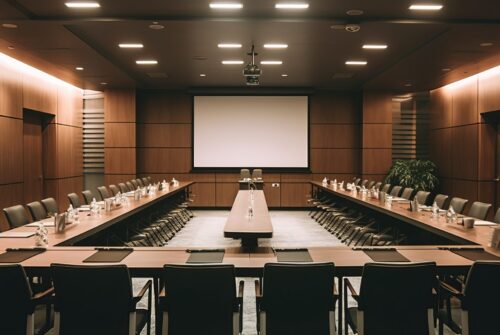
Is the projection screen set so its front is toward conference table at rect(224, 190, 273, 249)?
yes

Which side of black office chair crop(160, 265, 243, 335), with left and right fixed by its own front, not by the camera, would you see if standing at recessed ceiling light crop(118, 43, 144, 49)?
front

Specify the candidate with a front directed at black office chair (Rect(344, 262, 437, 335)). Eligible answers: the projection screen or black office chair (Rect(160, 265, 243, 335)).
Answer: the projection screen

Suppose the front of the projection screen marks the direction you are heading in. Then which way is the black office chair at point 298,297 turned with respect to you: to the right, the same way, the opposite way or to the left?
the opposite way

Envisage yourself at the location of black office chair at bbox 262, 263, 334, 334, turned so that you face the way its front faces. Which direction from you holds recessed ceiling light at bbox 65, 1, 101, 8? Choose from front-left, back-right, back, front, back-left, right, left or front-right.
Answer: front-left

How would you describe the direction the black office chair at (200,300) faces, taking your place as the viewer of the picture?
facing away from the viewer

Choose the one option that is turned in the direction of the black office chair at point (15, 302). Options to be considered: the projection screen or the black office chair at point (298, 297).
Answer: the projection screen

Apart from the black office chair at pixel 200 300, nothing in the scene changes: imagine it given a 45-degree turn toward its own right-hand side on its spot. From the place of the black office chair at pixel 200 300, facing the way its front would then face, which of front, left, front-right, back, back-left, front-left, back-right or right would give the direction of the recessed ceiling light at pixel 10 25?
left

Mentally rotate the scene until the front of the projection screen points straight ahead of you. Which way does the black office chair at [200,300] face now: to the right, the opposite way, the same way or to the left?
the opposite way

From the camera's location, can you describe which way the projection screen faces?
facing the viewer

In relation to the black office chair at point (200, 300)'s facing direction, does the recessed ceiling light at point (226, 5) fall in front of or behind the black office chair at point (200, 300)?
in front

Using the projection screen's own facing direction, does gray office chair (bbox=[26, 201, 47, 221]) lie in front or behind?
in front

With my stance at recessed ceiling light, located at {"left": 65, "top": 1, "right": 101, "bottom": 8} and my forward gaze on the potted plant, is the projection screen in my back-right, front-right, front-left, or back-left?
front-left

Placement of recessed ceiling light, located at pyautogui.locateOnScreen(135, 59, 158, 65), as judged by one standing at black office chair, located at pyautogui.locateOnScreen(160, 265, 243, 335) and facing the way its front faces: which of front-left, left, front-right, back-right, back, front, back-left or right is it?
front

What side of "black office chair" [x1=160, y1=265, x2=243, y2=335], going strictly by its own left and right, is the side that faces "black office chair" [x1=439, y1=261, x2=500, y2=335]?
right

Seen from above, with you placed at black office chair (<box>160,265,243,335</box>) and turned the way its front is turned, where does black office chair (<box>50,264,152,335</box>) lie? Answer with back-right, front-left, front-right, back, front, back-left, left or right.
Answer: left

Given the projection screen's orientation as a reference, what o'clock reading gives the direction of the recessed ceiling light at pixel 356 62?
The recessed ceiling light is roughly at 11 o'clock from the projection screen.

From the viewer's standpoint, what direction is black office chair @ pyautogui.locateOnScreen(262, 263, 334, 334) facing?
away from the camera

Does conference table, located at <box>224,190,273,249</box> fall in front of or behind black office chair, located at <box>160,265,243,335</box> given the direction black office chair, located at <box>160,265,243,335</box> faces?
in front

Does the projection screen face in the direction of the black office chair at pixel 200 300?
yes
